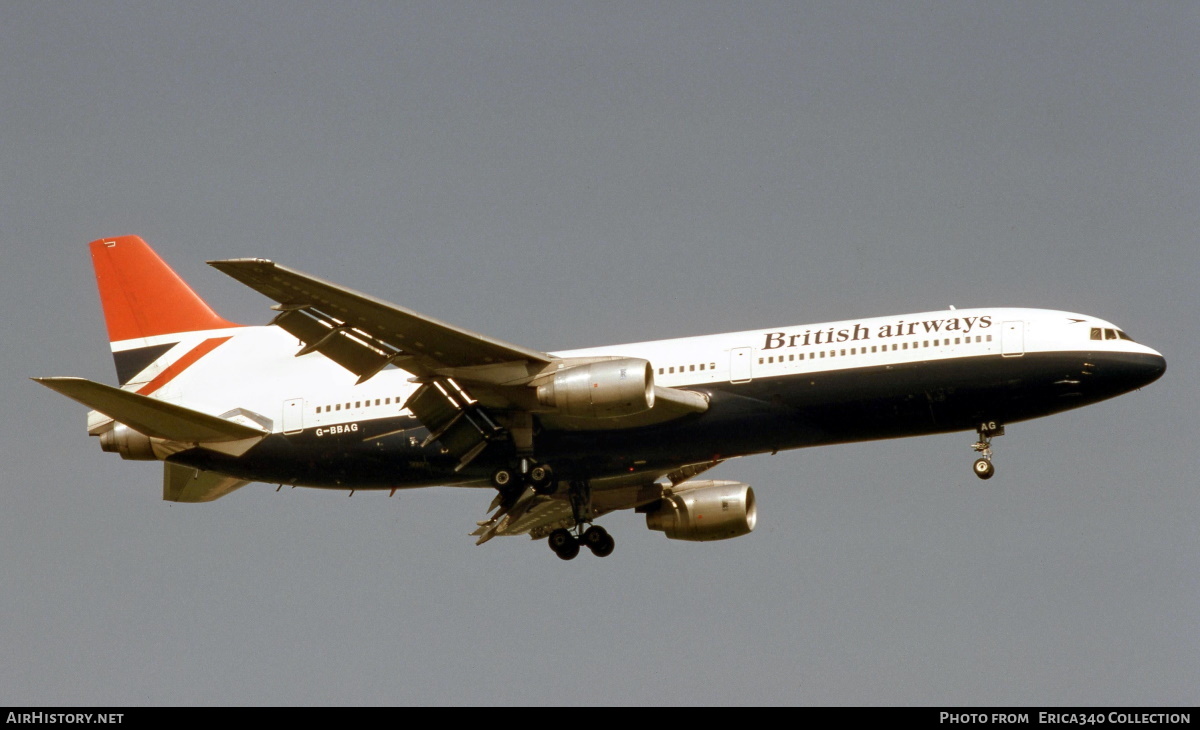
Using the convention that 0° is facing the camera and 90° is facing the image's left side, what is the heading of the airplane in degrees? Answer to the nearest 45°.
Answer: approximately 270°
